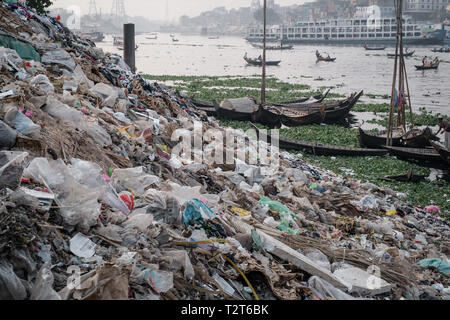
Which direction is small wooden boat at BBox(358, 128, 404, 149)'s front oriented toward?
to the viewer's left

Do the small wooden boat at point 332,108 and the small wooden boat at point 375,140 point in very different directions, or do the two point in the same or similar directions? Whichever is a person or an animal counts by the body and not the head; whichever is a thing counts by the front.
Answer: very different directions

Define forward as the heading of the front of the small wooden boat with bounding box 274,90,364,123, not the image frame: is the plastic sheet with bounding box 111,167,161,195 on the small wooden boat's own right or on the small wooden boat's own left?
on the small wooden boat's own right

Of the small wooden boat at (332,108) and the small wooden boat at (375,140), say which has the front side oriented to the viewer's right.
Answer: the small wooden boat at (332,108)

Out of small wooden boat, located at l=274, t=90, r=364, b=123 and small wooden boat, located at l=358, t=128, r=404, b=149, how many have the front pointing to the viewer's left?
1

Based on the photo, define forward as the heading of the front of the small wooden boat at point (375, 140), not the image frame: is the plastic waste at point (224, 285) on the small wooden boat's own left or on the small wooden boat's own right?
on the small wooden boat's own left

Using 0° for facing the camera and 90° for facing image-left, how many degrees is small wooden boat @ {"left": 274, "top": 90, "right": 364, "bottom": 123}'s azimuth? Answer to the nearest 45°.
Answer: approximately 270°

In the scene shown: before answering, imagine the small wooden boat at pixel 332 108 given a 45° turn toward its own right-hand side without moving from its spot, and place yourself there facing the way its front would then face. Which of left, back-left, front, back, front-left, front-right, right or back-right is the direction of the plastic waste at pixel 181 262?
front-right
